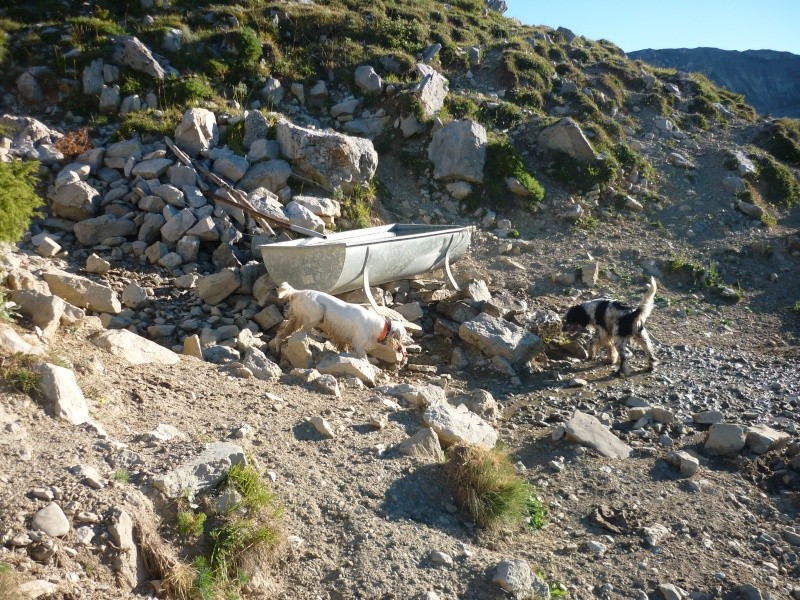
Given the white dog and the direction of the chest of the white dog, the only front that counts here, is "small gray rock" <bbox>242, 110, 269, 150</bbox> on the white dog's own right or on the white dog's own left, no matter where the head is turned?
on the white dog's own left

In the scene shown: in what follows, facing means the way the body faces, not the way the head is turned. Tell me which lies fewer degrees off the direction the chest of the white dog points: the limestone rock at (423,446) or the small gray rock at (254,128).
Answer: the limestone rock

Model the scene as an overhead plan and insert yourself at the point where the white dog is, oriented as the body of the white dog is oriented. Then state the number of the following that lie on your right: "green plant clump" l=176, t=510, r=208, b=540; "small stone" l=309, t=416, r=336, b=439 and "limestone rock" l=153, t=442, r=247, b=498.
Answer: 3

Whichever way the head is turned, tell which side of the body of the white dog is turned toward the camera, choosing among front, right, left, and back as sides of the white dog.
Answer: right

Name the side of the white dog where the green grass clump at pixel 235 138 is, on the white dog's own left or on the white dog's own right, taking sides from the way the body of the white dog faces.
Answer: on the white dog's own left

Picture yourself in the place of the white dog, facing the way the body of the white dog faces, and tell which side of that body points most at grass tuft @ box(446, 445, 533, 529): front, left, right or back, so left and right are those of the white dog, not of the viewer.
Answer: right

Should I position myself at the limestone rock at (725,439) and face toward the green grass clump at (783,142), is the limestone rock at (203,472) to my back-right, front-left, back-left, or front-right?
back-left

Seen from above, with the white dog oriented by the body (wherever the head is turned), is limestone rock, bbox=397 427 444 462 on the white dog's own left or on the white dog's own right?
on the white dog's own right

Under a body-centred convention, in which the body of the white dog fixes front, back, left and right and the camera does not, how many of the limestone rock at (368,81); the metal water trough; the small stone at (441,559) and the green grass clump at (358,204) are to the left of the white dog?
3

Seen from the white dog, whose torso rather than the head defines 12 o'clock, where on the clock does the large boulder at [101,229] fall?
The large boulder is roughly at 7 o'clock from the white dog.

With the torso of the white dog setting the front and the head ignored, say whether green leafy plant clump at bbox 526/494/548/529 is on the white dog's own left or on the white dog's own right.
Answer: on the white dog's own right

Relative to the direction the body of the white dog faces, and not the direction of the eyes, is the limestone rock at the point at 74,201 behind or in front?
behind
